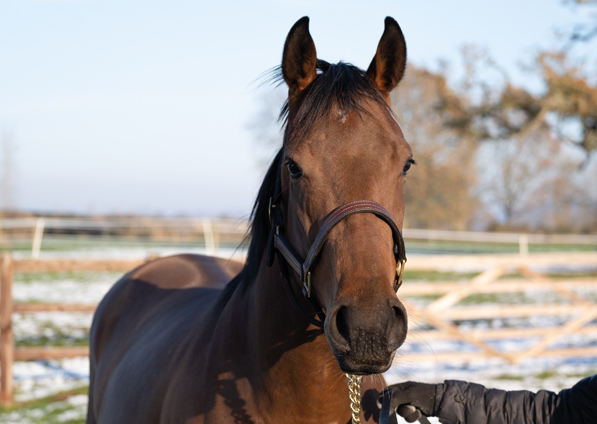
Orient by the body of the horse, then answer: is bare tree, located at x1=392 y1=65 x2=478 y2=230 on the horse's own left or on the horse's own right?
on the horse's own left

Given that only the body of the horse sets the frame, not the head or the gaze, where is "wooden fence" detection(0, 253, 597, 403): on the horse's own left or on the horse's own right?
on the horse's own left
